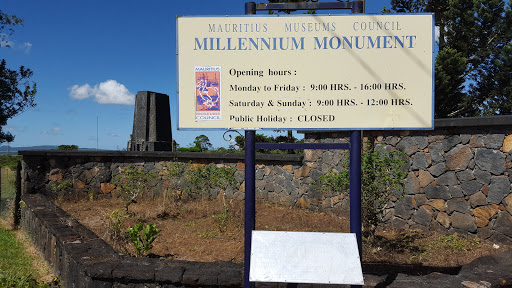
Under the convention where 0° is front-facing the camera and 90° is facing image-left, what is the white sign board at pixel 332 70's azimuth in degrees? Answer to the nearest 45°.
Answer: approximately 0°

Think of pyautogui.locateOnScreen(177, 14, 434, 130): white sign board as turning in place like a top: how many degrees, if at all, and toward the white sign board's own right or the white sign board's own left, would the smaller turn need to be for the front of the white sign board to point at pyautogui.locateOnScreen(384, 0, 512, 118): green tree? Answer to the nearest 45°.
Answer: approximately 135° to the white sign board's own left

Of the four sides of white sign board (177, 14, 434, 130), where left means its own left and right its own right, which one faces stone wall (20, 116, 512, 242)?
back

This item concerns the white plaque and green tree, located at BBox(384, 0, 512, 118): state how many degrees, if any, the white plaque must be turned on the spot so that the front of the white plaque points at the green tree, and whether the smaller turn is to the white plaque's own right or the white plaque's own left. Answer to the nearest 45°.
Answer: approximately 135° to the white plaque's own left

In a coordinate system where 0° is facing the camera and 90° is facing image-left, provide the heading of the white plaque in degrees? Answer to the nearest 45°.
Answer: approximately 0°

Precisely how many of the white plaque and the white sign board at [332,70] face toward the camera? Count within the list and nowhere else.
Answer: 2

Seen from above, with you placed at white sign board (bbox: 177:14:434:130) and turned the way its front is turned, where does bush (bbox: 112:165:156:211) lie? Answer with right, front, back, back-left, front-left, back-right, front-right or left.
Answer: back-right

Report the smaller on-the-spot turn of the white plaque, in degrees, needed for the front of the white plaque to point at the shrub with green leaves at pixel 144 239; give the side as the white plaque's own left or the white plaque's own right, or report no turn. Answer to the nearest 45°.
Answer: approximately 135° to the white plaque's own right

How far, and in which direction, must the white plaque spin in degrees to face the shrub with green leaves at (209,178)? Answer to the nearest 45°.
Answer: approximately 180°
